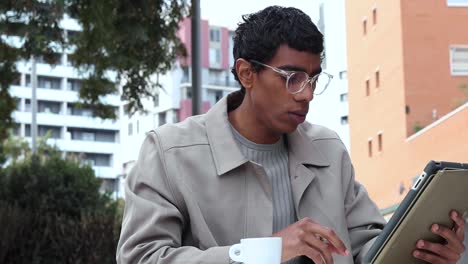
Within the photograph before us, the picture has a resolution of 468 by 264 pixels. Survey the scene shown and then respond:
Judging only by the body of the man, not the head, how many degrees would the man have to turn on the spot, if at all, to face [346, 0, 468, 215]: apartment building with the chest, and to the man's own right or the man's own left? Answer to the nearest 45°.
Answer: approximately 135° to the man's own left

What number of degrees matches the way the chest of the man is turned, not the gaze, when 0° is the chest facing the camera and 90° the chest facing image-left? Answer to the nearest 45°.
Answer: approximately 315°

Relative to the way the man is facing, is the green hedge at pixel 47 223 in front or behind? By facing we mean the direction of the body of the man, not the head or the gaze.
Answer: behind
